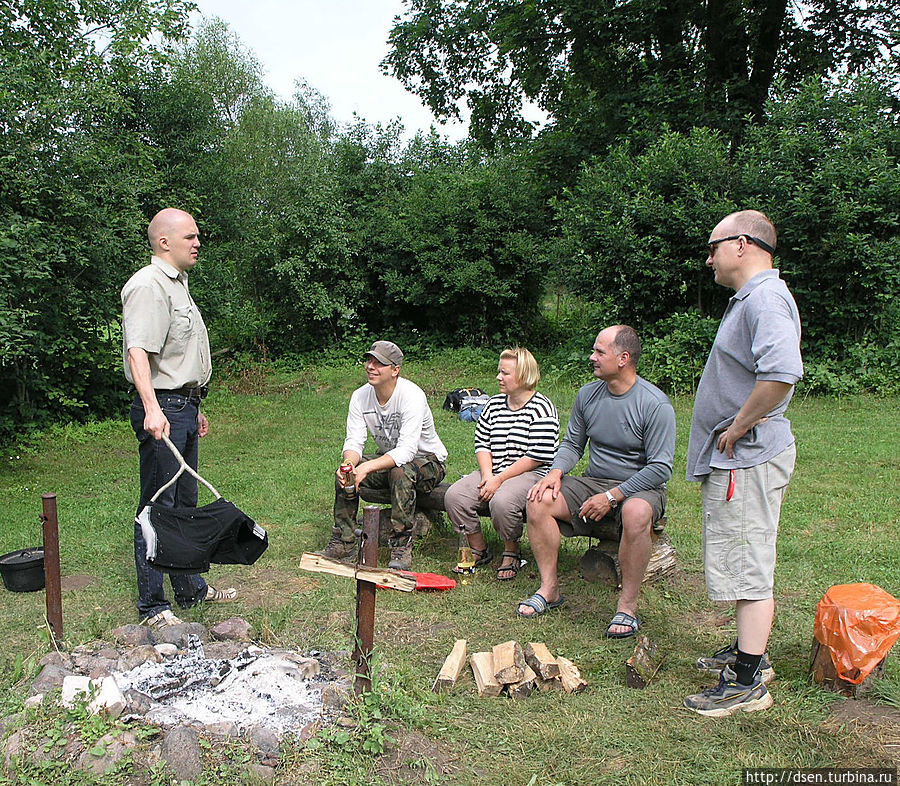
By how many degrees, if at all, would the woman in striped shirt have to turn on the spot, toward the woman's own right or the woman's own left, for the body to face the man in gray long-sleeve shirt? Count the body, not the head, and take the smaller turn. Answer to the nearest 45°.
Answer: approximately 90° to the woman's own left

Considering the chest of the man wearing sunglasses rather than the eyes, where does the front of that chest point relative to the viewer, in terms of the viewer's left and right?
facing to the left of the viewer

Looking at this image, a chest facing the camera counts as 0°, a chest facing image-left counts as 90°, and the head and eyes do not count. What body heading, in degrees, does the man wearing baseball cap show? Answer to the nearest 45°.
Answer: approximately 45°

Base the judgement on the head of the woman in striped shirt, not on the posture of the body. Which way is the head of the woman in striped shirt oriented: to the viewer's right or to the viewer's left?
to the viewer's left

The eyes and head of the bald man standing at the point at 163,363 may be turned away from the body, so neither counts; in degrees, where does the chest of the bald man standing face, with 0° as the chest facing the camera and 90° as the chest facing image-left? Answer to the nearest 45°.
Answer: approximately 315°

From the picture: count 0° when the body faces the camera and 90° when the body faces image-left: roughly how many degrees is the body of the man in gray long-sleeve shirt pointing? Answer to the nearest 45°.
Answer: approximately 45°

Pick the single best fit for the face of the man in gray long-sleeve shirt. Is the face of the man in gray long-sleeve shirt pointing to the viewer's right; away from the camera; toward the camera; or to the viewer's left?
to the viewer's left

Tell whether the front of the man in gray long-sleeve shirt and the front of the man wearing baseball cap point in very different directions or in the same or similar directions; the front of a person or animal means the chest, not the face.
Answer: same or similar directions

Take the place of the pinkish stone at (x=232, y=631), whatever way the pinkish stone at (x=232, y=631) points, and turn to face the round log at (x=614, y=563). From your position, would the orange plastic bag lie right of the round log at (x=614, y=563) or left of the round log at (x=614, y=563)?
right

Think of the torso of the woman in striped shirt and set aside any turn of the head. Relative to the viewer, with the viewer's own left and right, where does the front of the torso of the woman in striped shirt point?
facing the viewer and to the left of the viewer

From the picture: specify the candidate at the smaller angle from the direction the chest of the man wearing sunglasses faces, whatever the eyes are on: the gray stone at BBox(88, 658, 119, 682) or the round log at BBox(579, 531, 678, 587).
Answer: the gray stone

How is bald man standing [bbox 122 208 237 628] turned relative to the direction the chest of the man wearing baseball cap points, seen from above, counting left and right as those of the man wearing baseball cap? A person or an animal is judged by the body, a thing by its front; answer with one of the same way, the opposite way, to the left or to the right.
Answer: to the left

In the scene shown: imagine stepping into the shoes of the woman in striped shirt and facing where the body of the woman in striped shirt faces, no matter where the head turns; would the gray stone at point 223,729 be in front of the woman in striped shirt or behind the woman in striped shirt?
in front
